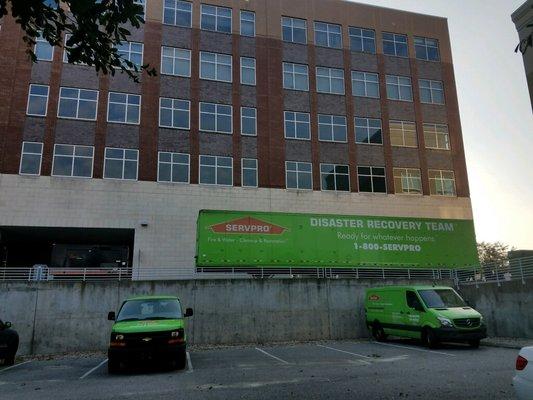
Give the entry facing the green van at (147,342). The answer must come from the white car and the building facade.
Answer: the building facade

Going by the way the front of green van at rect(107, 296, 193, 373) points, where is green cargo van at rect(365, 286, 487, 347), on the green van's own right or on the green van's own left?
on the green van's own left

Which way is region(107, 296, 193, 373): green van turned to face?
toward the camera

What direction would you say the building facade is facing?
toward the camera
